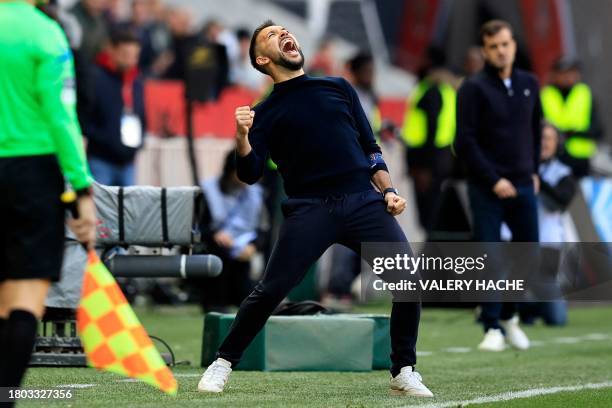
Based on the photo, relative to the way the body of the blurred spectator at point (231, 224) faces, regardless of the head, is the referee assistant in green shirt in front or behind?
in front

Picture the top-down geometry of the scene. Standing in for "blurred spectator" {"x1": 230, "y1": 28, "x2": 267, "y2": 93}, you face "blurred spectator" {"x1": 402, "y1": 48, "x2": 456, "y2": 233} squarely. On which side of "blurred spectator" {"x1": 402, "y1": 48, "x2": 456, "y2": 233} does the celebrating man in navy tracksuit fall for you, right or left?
right

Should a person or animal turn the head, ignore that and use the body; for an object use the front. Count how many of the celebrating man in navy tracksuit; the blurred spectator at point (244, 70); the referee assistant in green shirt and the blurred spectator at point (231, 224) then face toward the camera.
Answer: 3

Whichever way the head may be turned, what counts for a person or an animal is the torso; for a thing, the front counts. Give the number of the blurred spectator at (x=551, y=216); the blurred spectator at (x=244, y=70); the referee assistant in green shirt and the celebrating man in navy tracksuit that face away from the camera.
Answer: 1

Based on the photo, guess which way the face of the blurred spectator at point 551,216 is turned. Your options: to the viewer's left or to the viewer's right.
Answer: to the viewer's left

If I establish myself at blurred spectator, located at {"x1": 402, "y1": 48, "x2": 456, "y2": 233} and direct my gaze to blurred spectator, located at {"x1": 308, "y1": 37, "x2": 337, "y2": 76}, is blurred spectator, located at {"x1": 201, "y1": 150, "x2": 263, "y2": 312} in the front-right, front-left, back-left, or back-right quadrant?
back-left

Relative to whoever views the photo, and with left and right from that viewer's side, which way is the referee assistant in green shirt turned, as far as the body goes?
facing away from the viewer

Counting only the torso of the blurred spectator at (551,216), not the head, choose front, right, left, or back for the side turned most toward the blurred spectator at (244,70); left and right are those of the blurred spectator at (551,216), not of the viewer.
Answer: right

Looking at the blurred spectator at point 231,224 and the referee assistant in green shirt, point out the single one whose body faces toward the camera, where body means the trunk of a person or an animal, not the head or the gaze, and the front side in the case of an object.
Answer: the blurred spectator

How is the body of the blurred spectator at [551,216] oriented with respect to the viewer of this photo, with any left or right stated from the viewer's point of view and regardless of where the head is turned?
facing the viewer and to the left of the viewer

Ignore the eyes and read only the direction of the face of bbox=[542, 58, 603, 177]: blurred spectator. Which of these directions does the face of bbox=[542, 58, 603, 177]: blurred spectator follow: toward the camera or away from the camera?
toward the camera

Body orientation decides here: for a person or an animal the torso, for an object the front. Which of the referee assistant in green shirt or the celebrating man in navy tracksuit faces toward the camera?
the celebrating man in navy tracksuit

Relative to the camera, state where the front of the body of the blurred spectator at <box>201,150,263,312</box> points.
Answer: toward the camera

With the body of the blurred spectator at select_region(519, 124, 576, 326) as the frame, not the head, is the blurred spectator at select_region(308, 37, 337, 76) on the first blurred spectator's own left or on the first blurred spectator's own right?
on the first blurred spectator's own right

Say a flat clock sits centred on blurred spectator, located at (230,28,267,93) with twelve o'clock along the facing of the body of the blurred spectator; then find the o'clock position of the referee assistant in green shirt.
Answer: The referee assistant in green shirt is roughly at 12 o'clock from the blurred spectator.
